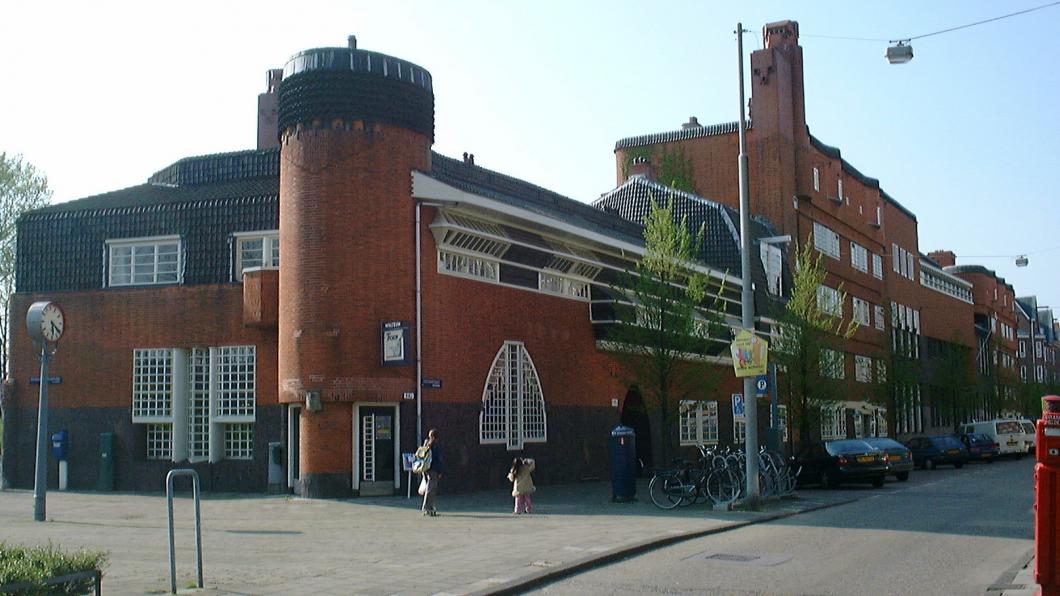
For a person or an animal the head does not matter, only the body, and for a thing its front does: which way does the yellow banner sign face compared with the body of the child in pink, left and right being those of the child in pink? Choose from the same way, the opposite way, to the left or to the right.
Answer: the opposite way

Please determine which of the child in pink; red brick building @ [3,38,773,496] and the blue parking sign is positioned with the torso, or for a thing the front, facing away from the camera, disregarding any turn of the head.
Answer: the child in pink

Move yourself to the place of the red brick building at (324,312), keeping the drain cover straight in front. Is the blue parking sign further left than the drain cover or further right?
left

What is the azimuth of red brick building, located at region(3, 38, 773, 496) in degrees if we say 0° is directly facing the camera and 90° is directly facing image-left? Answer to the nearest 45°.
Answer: approximately 0°

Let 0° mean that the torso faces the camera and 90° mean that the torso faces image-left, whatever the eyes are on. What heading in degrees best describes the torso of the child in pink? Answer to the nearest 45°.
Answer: approximately 180°
